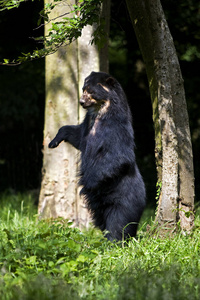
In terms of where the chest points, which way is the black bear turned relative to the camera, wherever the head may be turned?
to the viewer's left

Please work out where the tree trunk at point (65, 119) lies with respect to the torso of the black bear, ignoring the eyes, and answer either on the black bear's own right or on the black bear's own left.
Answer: on the black bear's own right

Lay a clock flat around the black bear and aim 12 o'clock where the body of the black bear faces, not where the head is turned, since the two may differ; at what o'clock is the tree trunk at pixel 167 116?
The tree trunk is roughly at 7 o'clock from the black bear.
